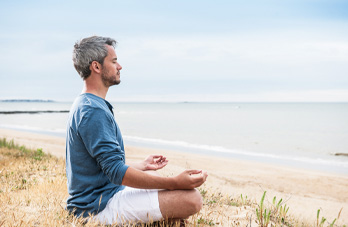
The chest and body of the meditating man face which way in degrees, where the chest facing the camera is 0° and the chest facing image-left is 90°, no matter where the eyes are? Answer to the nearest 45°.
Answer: approximately 270°

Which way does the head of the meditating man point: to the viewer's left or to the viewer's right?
to the viewer's right
